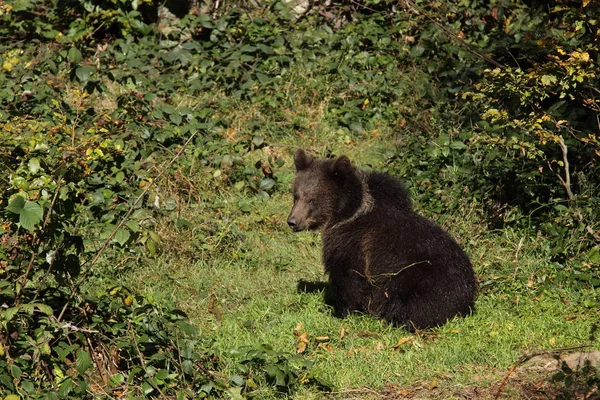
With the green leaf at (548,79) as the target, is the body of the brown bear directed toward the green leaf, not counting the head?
no

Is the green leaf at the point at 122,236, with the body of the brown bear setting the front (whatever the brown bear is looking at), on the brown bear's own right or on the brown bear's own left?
on the brown bear's own left

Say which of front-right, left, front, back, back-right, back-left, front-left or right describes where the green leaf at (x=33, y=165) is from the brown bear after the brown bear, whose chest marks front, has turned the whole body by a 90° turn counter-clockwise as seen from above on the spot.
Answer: front-right

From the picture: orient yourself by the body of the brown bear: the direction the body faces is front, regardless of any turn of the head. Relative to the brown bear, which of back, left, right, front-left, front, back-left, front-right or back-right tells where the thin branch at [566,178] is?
back-right

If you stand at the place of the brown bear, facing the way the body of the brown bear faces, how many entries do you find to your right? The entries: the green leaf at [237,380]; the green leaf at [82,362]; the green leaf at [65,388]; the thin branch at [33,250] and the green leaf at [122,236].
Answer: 0

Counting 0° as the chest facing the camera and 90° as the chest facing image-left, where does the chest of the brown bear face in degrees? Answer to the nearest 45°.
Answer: approximately 90°

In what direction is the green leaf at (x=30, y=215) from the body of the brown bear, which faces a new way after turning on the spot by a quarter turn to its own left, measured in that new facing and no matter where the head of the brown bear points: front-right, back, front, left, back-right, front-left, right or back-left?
front-right

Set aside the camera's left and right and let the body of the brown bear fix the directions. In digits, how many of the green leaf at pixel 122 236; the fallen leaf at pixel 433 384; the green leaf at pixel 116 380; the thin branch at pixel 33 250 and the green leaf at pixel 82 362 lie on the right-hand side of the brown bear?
0

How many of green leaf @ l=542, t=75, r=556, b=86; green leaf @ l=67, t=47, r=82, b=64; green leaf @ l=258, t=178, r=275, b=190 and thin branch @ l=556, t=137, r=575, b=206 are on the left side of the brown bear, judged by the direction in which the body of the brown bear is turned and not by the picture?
0

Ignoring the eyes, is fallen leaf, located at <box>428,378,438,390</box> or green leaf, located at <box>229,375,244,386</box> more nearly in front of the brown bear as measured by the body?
the green leaf

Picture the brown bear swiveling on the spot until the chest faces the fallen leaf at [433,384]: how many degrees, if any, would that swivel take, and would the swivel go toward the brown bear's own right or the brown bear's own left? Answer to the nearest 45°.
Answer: approximately 135° to the brown bear's own left

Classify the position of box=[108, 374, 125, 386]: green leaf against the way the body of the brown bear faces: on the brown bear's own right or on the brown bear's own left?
on the brown bear's own left

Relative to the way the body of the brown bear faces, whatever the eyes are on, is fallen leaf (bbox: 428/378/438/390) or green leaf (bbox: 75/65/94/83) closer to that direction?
the green leaf
